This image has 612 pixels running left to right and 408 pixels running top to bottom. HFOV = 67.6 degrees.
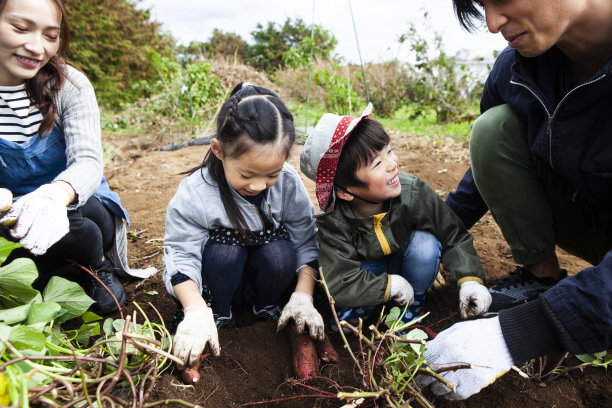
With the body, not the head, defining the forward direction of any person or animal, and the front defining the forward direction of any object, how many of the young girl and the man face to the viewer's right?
0

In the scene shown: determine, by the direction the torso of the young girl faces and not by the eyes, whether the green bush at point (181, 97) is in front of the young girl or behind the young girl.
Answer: behind

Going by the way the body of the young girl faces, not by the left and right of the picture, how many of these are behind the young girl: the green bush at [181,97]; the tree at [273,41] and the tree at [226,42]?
3

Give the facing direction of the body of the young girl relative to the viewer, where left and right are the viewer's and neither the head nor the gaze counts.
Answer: facing the viewer

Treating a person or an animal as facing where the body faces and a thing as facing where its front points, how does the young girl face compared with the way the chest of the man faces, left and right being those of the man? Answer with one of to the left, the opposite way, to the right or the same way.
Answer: to the left

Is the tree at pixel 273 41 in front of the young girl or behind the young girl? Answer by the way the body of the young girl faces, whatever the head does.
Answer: behind

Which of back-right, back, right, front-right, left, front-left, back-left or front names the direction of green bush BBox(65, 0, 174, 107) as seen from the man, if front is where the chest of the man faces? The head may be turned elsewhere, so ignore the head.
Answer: right

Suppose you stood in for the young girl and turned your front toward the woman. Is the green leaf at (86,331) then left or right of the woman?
left

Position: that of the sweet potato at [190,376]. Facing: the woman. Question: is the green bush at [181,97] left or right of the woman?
right

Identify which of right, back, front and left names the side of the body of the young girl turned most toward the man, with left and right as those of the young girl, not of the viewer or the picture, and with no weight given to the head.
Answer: left

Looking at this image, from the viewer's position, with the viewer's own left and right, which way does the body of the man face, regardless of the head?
facing the viewer and to the left of the viewer

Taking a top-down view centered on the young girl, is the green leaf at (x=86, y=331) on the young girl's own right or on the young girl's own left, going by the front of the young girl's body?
on the young girl's own right

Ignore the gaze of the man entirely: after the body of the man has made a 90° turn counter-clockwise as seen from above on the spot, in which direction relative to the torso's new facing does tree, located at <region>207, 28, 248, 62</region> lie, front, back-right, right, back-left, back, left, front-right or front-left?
back

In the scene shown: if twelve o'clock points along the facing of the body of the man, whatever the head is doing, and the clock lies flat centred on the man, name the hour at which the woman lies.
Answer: The woman is roughly at 1 o'clock from the man.

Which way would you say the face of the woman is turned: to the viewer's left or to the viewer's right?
to the viewer's right
